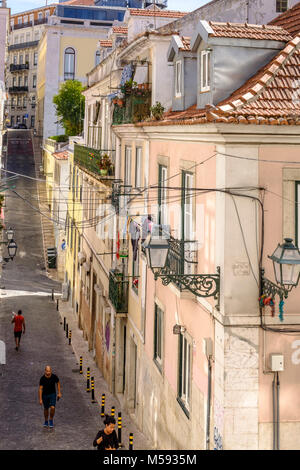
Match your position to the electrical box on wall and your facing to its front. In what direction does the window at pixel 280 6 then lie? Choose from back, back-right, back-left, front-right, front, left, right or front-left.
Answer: back

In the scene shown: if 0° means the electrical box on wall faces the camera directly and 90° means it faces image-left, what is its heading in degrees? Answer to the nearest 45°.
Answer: approximately 0°

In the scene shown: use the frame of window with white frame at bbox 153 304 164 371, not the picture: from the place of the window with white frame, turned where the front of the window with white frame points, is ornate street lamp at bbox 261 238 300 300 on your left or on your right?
on your left

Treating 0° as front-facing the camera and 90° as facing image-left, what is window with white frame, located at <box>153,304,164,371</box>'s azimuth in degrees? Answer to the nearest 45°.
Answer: approximately 90°

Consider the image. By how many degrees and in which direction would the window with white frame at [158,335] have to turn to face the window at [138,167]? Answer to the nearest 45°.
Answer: approximately 90° to its right
